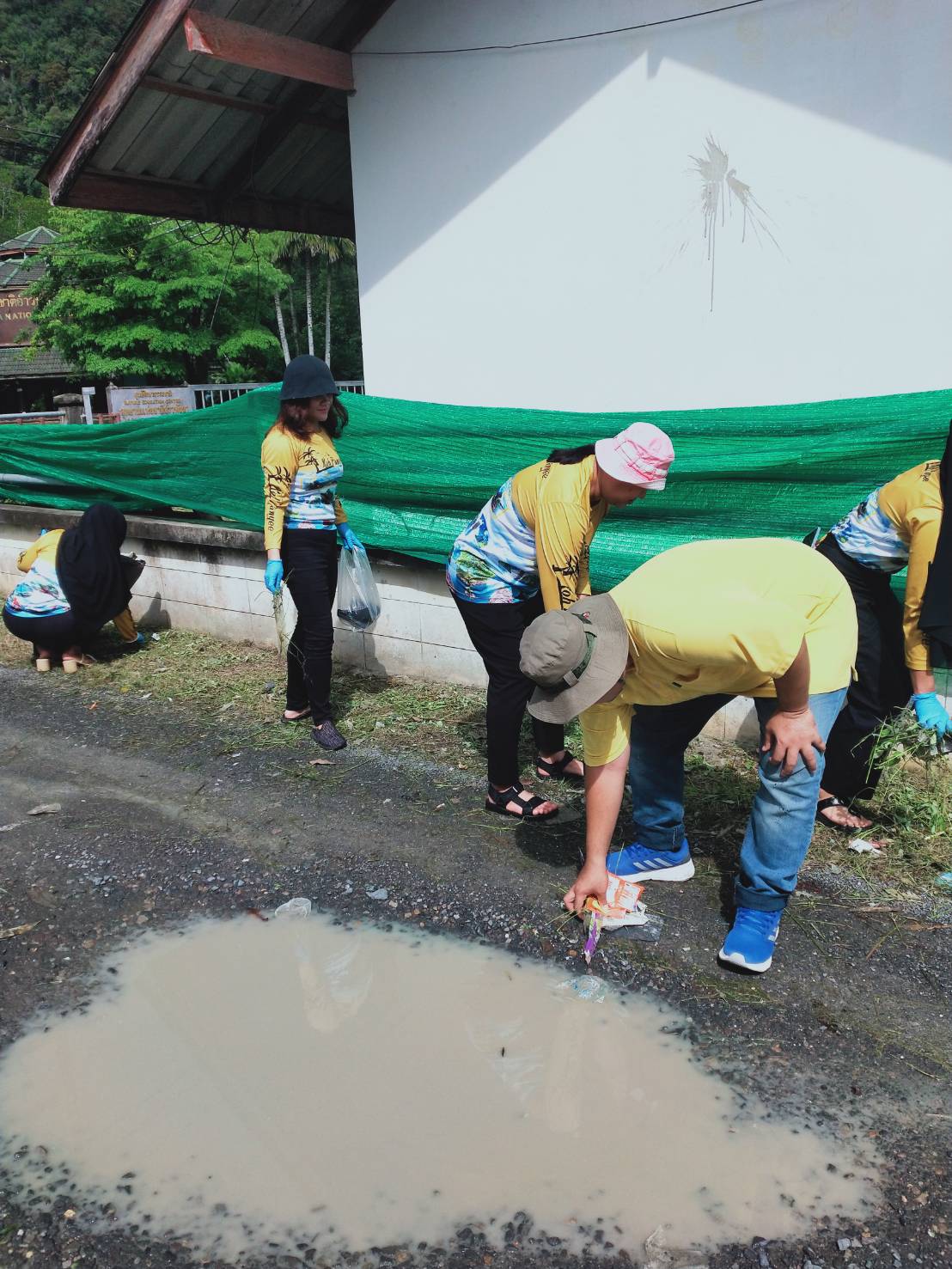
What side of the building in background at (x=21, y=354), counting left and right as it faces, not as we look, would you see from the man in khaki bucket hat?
front

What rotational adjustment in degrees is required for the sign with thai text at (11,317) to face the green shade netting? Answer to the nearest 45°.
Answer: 0° — it already faces it

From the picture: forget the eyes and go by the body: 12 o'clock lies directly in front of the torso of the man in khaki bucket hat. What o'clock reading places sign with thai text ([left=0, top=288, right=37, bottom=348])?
The sign with thai text is roughly at 3 o'clock from the man in khaki bucket hat.

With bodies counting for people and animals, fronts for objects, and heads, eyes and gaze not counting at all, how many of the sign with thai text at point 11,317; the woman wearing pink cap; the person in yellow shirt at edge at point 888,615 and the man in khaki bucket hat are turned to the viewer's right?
2

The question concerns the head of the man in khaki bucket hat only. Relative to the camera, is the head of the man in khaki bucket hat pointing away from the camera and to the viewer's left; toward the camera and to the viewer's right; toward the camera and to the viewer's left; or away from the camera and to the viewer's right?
toward the camera and to the viewer's left

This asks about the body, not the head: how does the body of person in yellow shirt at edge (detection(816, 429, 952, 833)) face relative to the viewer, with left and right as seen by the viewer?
facing to the right of the viewer

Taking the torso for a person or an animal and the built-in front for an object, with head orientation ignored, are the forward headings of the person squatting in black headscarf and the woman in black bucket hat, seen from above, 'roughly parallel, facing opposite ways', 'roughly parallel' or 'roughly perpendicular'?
roughly perpendicular

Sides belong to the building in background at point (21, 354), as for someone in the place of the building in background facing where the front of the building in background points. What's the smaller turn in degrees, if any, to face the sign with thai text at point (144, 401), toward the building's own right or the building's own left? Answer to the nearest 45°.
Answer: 0° — it already faces it

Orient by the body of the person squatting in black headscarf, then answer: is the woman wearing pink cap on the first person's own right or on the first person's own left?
on the first person's own right

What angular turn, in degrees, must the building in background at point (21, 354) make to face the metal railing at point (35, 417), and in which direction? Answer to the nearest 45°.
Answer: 0° — it already faces it

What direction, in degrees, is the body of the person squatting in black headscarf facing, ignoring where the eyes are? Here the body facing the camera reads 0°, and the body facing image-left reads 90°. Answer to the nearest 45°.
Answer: approximately 225°

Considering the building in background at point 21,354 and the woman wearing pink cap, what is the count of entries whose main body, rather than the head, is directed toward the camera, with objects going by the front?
1
